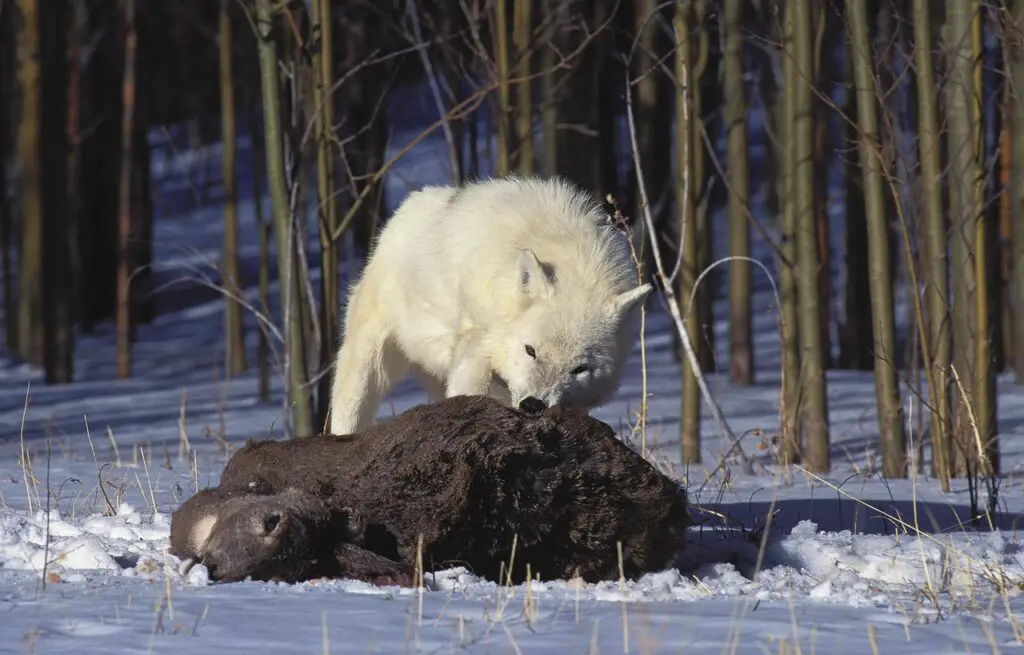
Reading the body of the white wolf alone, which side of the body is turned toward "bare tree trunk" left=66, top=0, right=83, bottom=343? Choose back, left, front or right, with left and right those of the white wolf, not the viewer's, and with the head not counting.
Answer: back

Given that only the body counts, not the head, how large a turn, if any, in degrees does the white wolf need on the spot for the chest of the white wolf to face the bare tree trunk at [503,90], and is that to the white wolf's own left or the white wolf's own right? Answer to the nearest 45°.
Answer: approximately 135° to the white wolf's own left

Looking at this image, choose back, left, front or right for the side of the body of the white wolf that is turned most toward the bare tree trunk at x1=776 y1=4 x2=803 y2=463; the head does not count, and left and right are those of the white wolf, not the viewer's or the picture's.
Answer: left

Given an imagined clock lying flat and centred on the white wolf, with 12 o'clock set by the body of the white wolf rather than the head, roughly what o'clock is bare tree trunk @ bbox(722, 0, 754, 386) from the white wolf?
The bare tree trunk is roughly at 8 o'clock from the white wolf.

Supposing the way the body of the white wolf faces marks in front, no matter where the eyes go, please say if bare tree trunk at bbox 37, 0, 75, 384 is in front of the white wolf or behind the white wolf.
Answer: behind

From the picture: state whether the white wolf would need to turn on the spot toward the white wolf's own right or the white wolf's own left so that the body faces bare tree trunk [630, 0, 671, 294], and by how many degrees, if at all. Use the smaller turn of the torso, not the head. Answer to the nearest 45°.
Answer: approximately 135° to the white wolf's own left

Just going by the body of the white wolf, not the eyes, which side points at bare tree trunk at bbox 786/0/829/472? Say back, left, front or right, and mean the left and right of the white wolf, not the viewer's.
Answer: left

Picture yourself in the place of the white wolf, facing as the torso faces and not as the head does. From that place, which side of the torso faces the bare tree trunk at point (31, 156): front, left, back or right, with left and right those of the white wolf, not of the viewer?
back

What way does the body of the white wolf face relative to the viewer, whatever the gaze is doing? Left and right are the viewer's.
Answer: facing the viewer and to the right of the viewer

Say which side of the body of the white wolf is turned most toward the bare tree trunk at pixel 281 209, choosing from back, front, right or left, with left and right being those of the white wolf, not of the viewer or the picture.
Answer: back

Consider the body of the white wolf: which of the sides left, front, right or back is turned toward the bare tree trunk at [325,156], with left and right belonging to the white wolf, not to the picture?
back

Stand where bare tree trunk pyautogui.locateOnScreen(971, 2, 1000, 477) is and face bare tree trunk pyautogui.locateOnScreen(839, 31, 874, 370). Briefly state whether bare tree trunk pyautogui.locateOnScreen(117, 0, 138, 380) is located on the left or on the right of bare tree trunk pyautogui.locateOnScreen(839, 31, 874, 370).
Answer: left

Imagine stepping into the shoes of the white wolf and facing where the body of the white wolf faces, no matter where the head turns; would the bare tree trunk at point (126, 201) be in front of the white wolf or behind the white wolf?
behind
